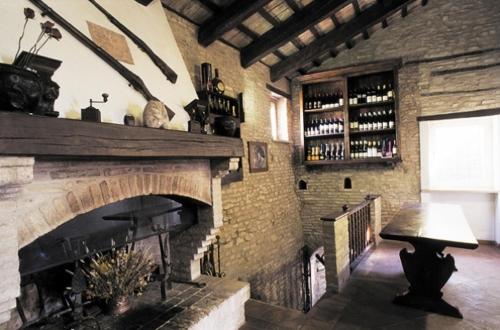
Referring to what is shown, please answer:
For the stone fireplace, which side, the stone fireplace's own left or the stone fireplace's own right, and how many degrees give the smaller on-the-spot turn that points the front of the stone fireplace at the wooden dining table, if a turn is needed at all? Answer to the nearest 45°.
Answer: approximately 45° to the stone fireplace's own left

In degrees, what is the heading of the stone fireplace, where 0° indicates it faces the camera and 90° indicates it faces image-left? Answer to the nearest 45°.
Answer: approximately 315°

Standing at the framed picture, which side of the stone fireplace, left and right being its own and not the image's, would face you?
left
